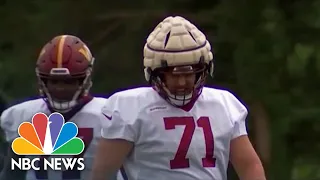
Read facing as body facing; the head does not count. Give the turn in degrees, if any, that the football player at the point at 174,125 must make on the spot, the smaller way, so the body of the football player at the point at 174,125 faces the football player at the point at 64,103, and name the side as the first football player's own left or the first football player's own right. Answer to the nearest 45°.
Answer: approximately 135° to the first football player's own right

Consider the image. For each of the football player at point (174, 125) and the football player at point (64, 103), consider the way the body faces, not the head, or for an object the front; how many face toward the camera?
2

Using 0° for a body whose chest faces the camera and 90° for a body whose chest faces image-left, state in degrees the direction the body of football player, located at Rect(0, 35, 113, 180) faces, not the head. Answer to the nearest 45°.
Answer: approximately 0°

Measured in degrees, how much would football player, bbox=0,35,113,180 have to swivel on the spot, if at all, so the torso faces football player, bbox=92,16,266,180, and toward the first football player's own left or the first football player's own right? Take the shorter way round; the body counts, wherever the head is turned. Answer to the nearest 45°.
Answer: approximately 45° to the first football player's own left

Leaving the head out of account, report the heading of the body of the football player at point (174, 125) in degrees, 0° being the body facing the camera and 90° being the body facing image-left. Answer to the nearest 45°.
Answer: approximately 0°
